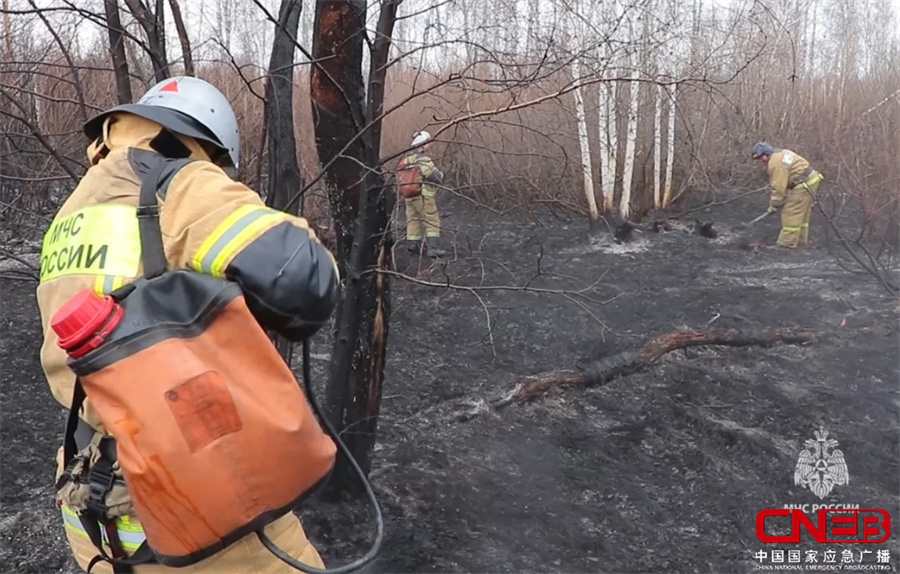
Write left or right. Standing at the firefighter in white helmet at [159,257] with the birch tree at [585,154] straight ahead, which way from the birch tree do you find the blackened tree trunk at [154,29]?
left

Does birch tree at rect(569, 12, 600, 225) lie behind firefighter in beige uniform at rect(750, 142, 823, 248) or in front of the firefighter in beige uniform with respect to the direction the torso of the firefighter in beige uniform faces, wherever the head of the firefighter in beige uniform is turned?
in front

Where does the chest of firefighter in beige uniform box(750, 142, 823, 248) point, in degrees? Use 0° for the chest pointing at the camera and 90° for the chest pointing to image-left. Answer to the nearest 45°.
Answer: approximately 90°

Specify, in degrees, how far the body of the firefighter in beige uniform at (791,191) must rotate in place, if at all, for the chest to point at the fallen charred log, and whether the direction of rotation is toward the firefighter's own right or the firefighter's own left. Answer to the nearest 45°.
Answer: approximately 90° to the firefighter's own left

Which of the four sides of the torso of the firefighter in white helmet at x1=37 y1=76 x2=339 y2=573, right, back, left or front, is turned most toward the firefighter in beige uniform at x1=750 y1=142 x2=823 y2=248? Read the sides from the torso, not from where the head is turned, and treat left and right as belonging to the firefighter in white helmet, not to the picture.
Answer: front

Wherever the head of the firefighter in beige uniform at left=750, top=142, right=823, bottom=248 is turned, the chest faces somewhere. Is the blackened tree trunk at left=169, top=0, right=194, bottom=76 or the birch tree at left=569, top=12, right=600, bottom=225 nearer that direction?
the birch tree

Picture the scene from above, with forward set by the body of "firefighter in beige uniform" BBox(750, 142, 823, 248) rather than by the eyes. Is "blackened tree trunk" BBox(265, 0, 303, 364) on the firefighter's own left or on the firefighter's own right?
on the firefighter's own left

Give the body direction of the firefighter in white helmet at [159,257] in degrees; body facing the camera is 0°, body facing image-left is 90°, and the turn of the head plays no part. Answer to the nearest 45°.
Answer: approximately 225°

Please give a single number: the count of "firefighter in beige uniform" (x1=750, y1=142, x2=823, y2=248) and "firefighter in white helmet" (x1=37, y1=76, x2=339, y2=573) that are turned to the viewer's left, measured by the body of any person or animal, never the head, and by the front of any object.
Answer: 1

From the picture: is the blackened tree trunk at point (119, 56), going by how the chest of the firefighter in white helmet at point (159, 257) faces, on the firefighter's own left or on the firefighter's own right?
on the firefighter's own left

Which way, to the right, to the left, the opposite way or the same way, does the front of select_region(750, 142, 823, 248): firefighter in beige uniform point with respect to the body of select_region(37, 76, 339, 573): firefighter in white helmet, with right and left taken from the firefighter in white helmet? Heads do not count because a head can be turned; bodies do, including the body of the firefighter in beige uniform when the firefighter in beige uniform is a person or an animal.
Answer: to the left

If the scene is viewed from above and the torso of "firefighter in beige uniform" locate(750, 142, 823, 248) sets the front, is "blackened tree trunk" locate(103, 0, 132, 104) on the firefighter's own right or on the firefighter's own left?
on the firefighter's own left
